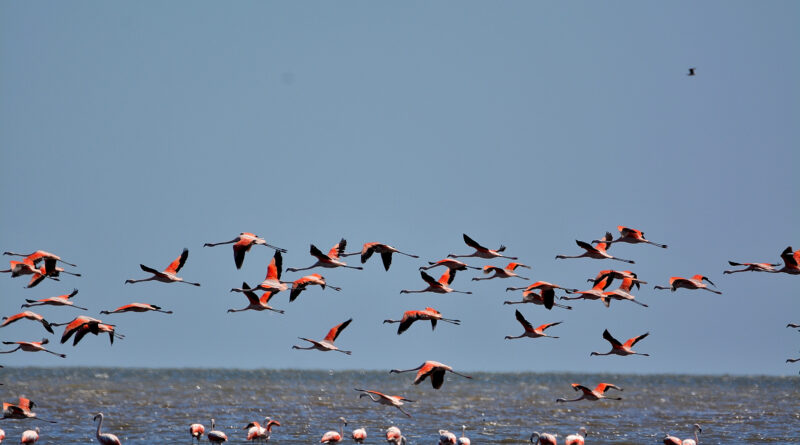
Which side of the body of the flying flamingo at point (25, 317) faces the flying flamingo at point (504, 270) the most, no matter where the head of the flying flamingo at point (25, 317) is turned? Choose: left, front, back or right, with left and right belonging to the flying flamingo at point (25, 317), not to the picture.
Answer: back

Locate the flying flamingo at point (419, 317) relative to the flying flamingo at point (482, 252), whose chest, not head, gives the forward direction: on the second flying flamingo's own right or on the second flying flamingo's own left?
on the second flying flamingo's own left

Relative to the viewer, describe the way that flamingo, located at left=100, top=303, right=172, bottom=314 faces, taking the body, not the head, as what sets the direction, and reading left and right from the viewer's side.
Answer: facing to the left of the viewer

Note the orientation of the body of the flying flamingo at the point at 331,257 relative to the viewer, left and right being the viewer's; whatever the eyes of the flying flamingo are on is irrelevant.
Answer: facing to the left of the viewer

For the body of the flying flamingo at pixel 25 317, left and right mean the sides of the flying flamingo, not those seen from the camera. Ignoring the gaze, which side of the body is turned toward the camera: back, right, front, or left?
left

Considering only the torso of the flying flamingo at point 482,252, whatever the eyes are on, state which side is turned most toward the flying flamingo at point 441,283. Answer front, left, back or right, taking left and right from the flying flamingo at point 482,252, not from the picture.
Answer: front

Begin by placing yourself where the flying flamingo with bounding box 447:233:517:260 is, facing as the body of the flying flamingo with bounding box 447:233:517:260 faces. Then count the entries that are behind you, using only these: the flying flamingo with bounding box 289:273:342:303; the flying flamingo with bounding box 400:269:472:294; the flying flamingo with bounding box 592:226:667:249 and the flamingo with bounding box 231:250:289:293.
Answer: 1

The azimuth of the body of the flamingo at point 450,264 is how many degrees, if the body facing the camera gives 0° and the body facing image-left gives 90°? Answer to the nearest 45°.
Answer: approximately 90°

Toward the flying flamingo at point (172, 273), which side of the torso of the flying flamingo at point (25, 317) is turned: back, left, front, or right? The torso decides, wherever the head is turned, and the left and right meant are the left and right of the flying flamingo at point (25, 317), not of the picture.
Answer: back

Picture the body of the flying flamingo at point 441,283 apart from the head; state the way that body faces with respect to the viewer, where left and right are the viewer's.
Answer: facing to the left of the viewer

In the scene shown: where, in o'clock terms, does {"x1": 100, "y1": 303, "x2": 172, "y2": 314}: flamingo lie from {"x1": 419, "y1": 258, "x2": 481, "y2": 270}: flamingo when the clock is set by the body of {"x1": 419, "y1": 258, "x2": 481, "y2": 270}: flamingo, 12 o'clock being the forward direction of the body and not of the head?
{"x1": 100, "y1": 303, "x2": 172, "y2": 314}: flamingo is roughly at 12 o'clock from {"x1": 419, "y1": 258, "x2": 481, "y2": 270}: flamingo.

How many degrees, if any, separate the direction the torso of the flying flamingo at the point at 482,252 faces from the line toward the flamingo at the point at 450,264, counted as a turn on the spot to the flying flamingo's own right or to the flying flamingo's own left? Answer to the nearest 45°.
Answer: approximately 45° to the flying flamingo's own left

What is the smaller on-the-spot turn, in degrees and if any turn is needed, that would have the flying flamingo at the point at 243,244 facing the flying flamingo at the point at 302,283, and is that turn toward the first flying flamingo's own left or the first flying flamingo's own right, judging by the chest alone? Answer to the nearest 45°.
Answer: approximately 135° to the first flying flamingo's own right

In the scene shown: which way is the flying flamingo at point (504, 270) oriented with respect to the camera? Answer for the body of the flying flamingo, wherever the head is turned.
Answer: to the viewer's left

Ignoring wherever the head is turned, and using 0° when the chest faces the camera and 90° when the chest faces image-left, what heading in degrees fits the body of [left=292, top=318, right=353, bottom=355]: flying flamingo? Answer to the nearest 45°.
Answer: approximately 90°

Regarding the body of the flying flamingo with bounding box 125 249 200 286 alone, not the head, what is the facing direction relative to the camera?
to the viewer's left

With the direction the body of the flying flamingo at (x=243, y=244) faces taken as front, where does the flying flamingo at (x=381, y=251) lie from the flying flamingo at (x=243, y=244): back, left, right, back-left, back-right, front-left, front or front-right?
back
